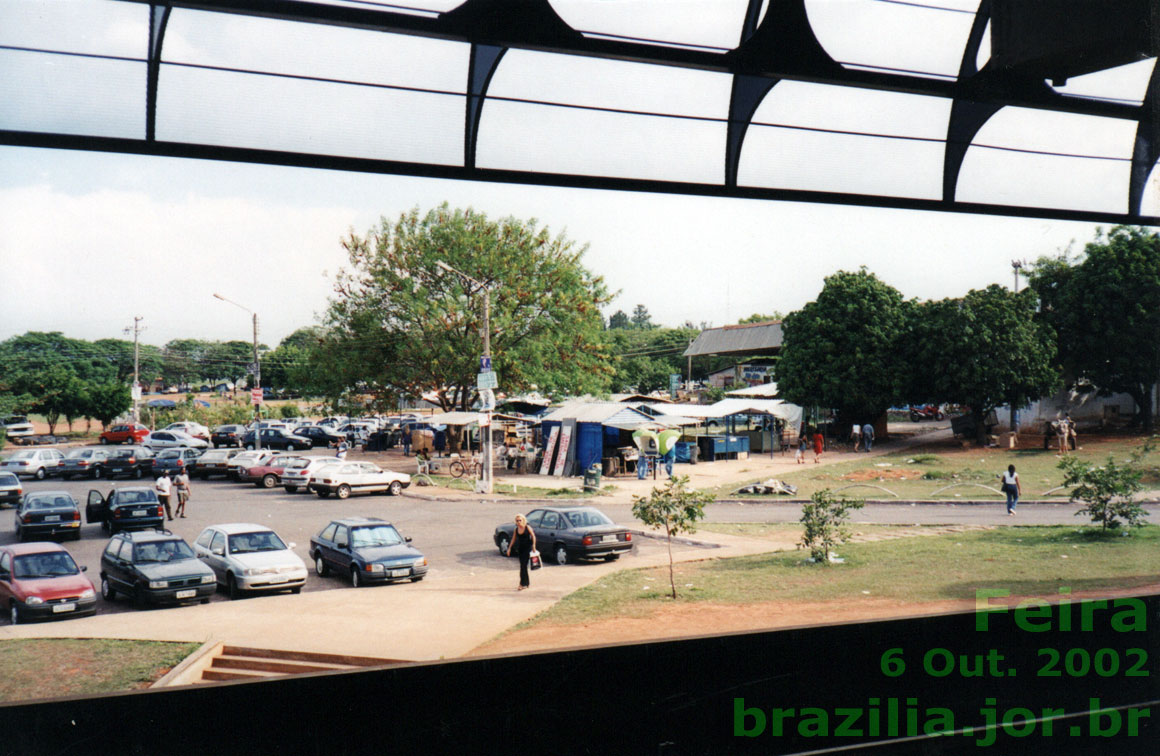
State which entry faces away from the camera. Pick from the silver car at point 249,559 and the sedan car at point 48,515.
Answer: the sedan car

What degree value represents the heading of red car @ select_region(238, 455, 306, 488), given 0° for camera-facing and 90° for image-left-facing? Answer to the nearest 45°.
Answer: approximately 45°

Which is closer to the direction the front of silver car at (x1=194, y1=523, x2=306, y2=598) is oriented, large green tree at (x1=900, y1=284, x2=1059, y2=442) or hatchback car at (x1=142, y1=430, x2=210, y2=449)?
the large green tree

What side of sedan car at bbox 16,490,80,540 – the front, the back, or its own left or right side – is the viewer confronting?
back

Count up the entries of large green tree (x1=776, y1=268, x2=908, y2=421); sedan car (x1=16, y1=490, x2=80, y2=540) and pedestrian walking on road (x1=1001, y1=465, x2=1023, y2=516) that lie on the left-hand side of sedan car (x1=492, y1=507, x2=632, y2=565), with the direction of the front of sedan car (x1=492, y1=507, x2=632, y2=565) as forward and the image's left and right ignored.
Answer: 1

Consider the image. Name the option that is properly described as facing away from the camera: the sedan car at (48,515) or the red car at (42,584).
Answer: the sedan car

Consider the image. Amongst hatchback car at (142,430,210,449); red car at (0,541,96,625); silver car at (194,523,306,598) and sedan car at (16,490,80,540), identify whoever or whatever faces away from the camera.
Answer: sedan car at (16,490,80,540)
